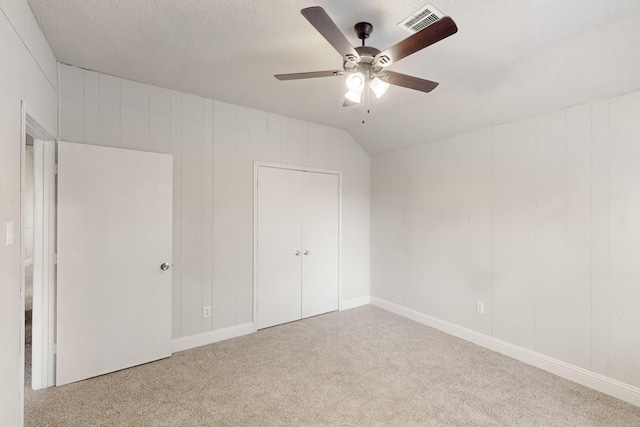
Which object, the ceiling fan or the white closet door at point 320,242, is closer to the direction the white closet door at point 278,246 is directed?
the ceiling fan

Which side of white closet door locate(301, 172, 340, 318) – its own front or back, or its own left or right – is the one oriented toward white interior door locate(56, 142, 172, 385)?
right

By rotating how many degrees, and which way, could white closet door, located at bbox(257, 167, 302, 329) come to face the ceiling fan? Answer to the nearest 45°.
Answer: approximately 45° to its right

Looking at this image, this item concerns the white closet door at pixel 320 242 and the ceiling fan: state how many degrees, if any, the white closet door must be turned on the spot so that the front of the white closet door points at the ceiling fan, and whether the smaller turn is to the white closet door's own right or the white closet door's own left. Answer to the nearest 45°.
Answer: approximately 45° to the white closet door's own right

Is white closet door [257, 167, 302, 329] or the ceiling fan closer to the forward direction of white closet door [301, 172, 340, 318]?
the ceiling fan

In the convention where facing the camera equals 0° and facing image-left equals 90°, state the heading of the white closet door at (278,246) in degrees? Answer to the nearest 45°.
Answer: approximately 315°

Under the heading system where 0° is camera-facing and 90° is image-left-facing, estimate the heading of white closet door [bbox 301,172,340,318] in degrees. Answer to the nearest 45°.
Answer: approximately 315°
